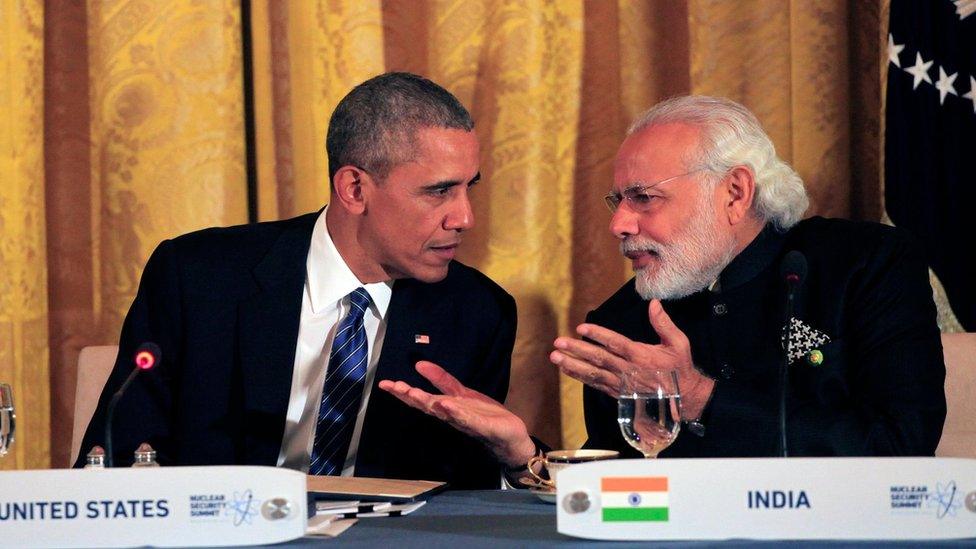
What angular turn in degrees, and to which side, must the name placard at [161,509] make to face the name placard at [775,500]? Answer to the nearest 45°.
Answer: approximately 90° to its left

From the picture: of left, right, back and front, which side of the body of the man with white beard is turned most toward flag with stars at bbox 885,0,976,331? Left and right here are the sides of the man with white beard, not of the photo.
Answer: back

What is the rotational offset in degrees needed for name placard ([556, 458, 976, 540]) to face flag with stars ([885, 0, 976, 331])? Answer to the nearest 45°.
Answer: approximately 180°

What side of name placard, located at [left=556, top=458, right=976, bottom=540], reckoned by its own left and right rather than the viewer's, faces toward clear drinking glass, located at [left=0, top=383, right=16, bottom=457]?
right

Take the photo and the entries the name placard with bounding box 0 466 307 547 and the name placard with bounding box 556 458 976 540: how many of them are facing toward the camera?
2

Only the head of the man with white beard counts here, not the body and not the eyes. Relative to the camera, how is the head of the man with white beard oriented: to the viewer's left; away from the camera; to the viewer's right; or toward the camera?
to the viewer's left

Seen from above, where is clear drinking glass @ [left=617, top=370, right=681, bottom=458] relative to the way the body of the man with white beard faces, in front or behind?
in front

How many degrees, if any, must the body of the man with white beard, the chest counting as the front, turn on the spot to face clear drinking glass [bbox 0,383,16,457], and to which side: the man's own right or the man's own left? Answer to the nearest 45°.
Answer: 0° — they already face it

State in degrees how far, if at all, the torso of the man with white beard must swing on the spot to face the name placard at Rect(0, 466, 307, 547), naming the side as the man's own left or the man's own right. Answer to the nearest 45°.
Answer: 0° — they already face it

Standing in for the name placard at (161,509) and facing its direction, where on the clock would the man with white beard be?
The man with white beard is roughly at 8 o'clock from the name placard.

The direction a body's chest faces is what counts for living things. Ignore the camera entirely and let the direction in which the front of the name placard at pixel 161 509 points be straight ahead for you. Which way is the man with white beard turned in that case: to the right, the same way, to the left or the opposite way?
to the right

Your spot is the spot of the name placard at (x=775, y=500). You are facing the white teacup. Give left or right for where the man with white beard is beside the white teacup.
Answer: right

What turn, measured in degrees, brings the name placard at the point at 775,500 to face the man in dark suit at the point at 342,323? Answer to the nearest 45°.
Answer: approximately 135° to its right

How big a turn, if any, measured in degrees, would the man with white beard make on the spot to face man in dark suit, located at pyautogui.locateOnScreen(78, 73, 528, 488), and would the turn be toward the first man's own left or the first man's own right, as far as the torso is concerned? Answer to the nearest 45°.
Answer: approximately 45° to the first man's own right

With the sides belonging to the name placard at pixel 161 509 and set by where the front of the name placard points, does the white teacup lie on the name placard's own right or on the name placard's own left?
on the name placard's own left

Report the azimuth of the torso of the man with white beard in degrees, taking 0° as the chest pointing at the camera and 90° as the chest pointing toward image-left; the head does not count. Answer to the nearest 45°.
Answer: approximately 45°
